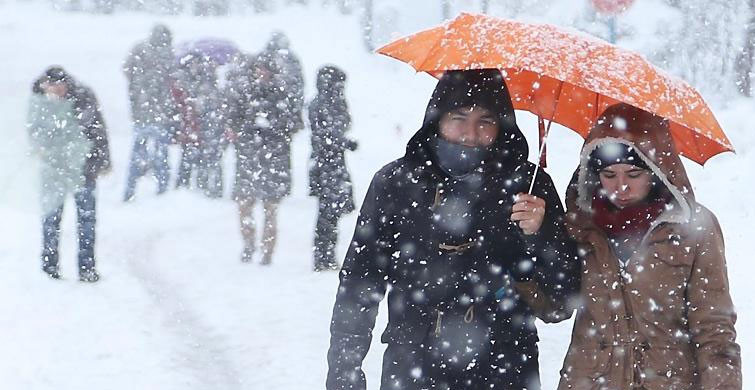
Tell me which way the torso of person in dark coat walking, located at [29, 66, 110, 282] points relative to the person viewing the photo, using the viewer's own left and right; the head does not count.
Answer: facing the viewer and to the left of the viewer

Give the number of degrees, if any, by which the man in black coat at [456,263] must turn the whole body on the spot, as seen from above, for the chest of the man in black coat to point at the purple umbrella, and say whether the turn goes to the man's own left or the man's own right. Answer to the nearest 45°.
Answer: approximately 180°

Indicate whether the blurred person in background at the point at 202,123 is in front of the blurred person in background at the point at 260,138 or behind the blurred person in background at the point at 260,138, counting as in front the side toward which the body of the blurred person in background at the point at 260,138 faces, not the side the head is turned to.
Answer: behind

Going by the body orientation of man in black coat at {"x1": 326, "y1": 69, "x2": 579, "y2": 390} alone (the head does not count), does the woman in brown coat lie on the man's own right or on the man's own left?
on the man's own left

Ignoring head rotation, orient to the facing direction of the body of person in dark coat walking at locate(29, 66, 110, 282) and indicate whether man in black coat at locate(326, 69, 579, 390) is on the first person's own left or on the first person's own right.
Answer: on the first person's own left

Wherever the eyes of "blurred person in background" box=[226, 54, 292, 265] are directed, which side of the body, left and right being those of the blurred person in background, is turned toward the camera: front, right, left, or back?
front

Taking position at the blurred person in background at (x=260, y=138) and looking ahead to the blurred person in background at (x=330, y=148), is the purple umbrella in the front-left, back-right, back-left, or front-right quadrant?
back-left

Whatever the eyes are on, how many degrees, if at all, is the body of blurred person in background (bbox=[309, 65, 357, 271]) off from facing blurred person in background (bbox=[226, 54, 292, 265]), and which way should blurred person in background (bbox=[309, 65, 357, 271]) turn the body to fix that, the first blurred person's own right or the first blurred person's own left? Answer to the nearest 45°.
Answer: approximately 135° to the first blurred person's own left
